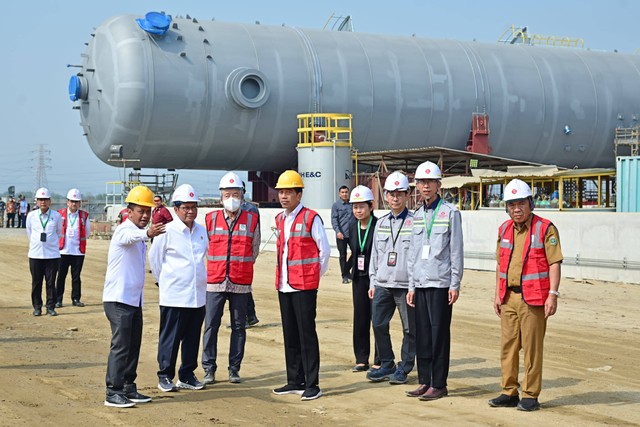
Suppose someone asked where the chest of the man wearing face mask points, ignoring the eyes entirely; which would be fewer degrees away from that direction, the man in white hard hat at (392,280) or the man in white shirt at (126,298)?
the man in white shirt

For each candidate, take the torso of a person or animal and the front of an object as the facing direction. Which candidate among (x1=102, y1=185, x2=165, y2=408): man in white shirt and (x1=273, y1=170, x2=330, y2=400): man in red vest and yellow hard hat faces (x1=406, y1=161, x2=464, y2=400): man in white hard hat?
the man in white shirt

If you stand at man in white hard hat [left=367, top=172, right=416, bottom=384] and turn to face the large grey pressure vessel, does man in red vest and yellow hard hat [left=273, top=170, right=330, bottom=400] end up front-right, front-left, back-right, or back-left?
back-left

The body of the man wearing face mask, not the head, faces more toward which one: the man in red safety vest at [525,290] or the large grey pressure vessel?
the man in red safety vest

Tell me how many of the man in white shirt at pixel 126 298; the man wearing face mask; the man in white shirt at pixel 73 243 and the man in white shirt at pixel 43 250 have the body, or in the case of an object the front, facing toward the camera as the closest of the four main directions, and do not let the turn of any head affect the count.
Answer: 3

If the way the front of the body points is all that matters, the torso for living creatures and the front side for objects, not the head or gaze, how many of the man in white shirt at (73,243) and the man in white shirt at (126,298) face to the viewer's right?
1

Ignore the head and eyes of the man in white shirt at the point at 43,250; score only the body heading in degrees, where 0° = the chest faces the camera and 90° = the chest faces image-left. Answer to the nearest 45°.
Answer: approximately 0°

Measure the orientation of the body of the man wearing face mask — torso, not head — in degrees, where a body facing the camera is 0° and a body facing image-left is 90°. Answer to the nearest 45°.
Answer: approximately 0°

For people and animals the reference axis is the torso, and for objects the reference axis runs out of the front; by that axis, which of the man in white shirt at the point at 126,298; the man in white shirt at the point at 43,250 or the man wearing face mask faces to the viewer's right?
the man in white shirt at the point at 126,298

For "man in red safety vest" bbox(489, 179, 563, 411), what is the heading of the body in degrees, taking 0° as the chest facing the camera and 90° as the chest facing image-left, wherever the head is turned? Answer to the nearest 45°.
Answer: approximately 45°

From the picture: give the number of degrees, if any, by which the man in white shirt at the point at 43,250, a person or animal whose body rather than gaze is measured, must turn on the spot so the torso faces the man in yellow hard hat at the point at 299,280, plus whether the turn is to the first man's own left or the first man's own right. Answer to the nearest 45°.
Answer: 0° — they already face them
